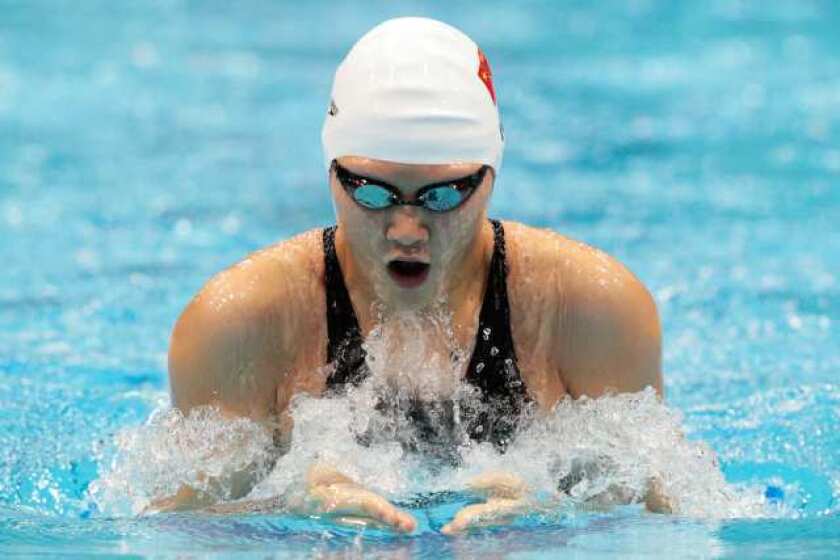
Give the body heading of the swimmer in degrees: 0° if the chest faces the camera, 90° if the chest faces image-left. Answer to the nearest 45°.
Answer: approximately 0°
